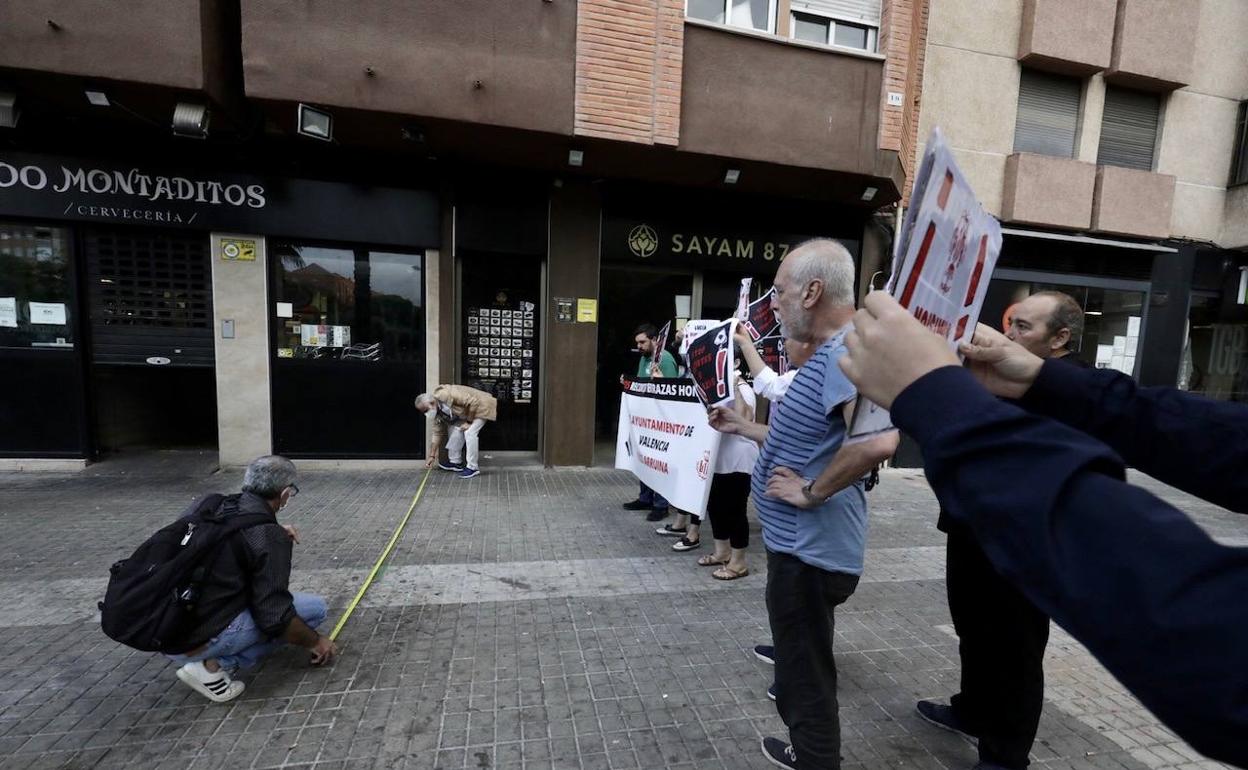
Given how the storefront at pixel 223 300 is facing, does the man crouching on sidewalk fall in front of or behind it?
in front

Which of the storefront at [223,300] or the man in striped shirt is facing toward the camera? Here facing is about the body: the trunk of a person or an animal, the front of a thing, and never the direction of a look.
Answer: the storefront

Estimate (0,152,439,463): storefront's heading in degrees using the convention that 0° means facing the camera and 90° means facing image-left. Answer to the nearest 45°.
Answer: approximately 0°

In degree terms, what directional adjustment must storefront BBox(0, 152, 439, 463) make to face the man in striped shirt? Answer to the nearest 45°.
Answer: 0° — it already faces them

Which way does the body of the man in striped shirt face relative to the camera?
to the viewer's left

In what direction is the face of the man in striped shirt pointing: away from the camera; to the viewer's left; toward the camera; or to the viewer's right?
to the viewer's left

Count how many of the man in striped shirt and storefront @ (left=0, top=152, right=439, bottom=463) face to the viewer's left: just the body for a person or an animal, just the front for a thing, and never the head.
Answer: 1

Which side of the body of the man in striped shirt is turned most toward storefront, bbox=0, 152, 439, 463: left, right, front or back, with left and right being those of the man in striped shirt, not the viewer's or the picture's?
front

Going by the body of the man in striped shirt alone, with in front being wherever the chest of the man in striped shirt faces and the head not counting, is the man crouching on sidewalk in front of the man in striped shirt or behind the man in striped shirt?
in front
